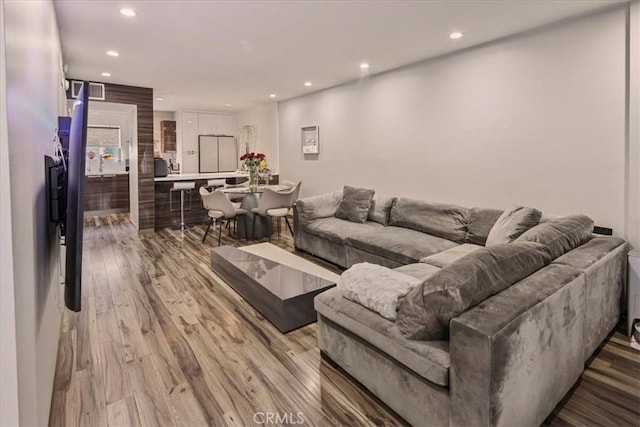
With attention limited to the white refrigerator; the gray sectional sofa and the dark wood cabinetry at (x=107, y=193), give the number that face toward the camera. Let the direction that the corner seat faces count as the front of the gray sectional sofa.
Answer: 2

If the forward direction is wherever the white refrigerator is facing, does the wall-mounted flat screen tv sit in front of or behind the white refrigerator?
in front

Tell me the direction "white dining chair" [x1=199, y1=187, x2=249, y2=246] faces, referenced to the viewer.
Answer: facing away from the viewer and to the right of the viewer

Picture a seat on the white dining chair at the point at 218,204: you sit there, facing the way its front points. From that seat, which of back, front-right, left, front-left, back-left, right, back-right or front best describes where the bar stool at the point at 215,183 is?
front-left

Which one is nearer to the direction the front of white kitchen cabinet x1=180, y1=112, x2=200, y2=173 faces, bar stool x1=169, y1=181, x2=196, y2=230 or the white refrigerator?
the bar stool

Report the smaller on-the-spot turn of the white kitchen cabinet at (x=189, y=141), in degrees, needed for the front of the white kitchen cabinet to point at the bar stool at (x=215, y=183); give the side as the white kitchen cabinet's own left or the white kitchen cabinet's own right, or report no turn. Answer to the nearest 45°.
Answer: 0° — it already faces it

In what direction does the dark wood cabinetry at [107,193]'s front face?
toward the camera

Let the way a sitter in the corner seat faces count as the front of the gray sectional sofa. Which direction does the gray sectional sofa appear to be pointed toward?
to the viewer's left

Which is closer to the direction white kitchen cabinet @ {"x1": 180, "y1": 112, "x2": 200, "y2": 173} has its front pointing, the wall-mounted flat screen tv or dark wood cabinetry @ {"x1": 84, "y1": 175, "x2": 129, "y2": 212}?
the wall-mounted flat screen tv

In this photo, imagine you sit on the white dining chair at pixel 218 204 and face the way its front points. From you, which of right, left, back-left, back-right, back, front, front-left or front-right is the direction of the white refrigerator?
front-left

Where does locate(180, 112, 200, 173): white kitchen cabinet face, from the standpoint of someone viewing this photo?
facing the viewer

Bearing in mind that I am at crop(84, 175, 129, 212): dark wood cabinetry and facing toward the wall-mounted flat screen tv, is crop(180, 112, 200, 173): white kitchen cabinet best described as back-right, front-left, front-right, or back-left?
back-left

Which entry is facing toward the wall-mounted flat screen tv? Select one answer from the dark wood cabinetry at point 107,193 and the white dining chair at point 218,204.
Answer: the dark wood cabinetry

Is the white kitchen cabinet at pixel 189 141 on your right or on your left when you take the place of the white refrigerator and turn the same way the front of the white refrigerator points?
on your right

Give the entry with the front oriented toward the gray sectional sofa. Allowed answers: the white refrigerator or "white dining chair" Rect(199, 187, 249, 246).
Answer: the white refrigerator
